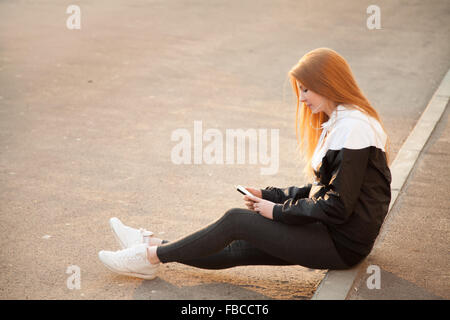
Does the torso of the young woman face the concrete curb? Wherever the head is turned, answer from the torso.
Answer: no

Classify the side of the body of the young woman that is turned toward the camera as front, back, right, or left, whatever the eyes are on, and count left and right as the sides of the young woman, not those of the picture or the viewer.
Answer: left
